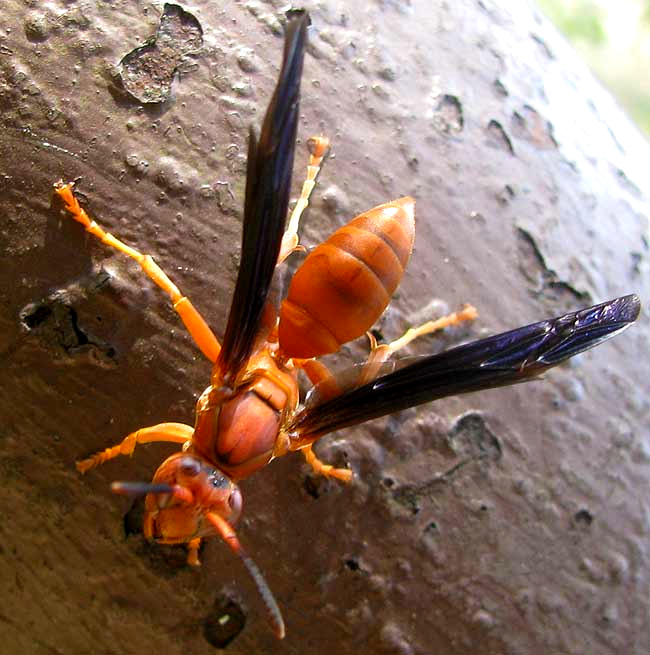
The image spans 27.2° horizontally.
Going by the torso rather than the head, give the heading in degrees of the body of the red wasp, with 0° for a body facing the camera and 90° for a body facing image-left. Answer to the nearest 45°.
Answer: approximately 45°
